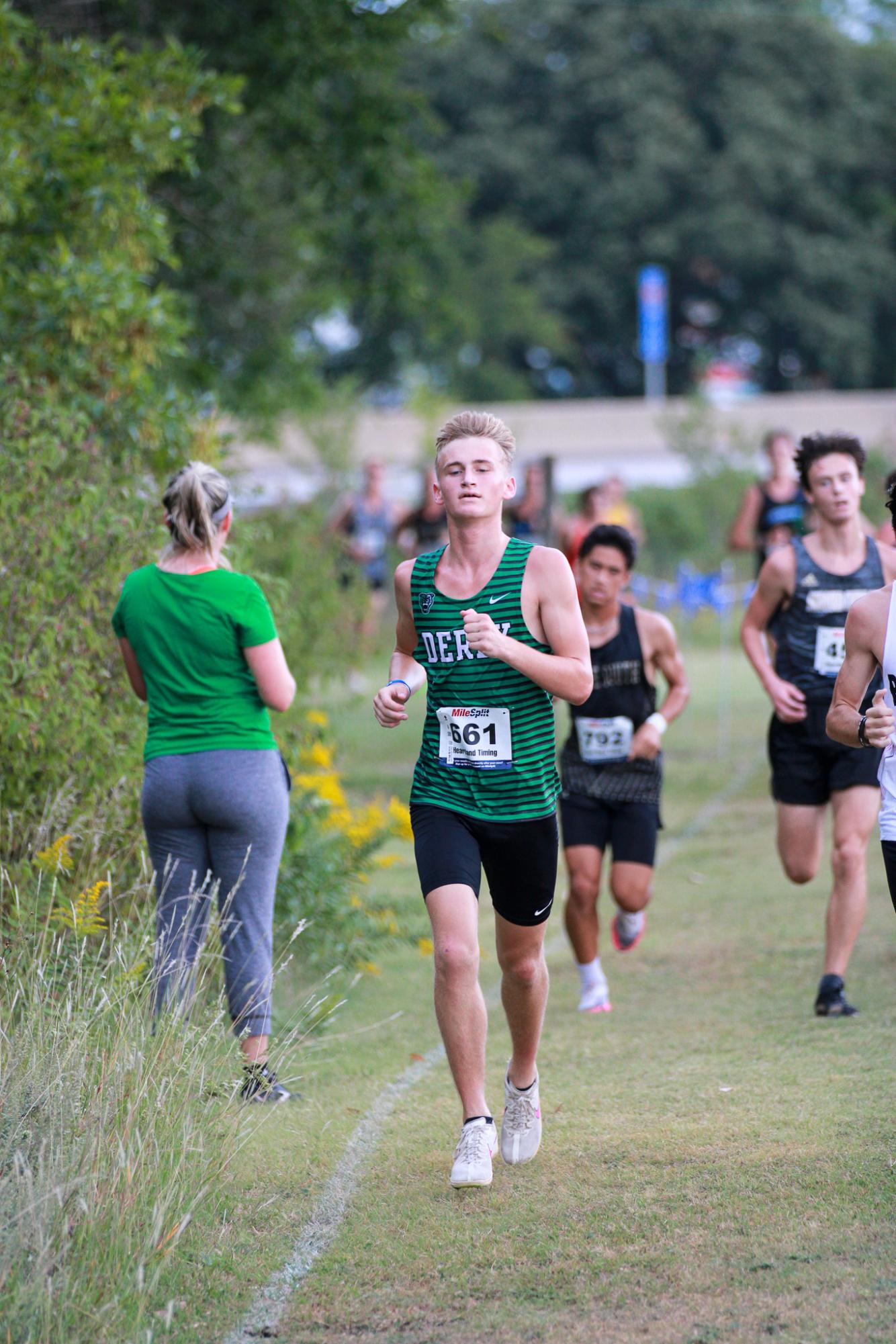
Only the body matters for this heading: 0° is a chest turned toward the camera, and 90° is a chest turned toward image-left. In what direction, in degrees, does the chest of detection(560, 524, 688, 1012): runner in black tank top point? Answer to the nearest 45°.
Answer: approximately 0°

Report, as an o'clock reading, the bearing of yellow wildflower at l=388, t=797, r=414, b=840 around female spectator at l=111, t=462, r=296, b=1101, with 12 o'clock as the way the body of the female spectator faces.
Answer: The yellow wildflower is roughly at 1 o'clock from the female spectator.

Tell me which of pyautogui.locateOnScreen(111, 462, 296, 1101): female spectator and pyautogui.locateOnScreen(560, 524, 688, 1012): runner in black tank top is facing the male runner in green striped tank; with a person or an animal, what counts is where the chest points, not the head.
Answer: the runner in black tank top

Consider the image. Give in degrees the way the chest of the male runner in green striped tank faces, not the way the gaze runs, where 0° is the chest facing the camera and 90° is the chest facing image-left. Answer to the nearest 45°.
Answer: approximately 0°

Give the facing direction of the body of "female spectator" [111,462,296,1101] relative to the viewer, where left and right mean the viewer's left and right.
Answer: facing away from the viewer

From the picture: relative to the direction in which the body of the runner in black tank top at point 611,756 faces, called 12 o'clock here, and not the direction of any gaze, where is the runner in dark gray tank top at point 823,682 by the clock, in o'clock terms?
the runner in dark gray tank top at point 823,682 is roughly at 9 o'clock from the runner in black tank top at point 611,756.

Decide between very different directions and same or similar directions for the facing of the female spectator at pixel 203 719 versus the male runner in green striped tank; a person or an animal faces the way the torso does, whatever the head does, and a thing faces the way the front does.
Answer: very different directions

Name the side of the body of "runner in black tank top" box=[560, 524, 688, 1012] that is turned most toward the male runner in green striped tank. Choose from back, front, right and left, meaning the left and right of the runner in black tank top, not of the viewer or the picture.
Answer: front

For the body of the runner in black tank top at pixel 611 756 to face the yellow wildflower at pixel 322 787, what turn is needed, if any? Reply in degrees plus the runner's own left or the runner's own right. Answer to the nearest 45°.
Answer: approximately 90° to the runner's own right
